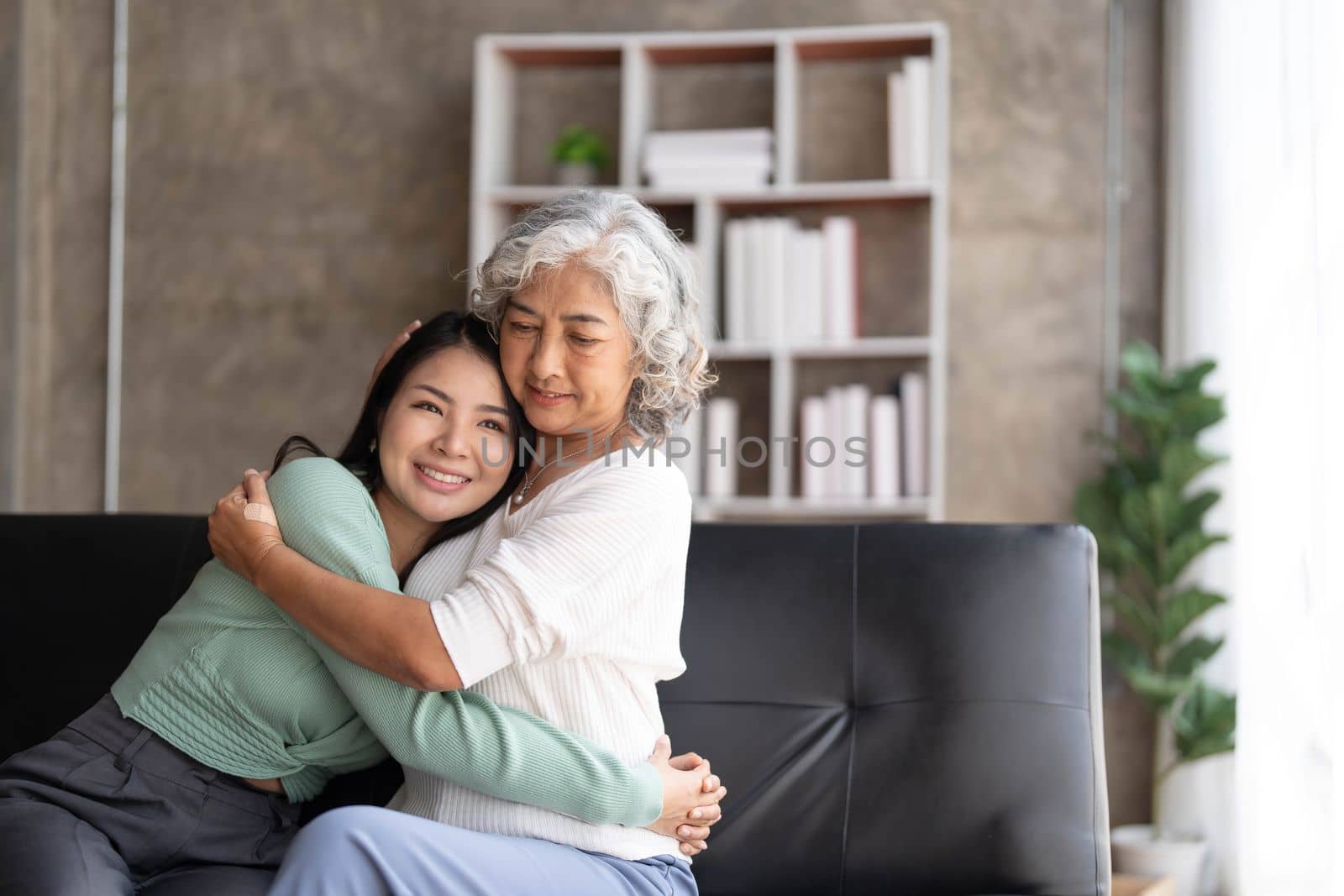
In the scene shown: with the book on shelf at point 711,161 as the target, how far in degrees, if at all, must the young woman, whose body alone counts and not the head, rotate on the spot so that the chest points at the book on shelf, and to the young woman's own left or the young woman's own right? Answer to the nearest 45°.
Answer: approximately 90° to the young woman's own left

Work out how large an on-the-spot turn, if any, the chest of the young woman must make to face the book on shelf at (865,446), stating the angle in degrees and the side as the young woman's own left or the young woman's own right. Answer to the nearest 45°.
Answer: approximately 90° to the young woman's own left

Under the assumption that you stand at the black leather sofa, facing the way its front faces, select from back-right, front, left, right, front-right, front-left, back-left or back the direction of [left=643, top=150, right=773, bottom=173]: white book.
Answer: back

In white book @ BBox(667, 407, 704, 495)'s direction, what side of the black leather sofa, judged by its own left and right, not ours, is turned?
back

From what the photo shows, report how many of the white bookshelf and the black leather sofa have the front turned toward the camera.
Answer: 2

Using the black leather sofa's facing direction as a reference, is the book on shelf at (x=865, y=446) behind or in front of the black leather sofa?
behind

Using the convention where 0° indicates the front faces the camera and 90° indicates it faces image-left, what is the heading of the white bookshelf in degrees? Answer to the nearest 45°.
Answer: approximately 0°

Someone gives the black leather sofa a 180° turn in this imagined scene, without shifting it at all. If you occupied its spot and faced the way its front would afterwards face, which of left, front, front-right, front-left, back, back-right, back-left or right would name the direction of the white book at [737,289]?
front

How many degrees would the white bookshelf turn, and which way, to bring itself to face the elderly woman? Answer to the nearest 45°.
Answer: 0° — it already faces them

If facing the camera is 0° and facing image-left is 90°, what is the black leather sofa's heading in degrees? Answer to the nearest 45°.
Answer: approximately 0°

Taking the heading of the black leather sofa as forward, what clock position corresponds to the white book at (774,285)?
The white book is roughly at 6 o'clock from the black leather sofa.

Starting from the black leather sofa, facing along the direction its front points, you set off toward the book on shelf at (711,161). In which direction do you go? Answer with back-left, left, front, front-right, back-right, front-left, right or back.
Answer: back
